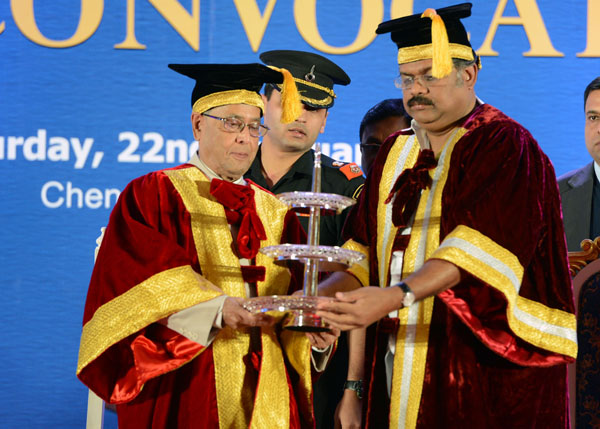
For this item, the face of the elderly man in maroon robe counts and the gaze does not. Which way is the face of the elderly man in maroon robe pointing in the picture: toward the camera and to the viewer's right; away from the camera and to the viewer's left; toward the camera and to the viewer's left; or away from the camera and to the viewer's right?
toward the camera and to the viewer's right

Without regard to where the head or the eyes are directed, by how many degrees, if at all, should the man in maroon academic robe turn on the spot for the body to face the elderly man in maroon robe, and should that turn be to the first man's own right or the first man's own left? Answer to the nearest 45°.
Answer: approximately 45° to the first man's own right

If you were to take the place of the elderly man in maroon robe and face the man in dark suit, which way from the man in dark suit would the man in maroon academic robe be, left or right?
right

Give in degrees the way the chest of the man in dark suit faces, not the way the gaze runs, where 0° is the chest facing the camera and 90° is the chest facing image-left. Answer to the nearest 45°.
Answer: approximately 0°

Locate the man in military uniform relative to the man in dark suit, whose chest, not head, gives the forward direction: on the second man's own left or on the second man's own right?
on the second man's own right

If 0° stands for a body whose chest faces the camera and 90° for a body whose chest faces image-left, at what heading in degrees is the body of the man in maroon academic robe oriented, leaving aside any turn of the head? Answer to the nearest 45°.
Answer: approximately 45°

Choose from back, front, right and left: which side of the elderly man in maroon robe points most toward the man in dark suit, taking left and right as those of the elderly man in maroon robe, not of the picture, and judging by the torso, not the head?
left

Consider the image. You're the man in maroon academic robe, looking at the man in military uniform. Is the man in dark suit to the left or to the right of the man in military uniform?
right

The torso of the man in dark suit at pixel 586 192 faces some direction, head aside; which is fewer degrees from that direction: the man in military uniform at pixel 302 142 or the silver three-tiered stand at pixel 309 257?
the silver three-tiered stand

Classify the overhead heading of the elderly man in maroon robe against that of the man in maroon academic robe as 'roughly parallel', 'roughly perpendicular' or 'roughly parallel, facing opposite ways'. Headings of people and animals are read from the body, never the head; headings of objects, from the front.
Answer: roughly perpendicular
